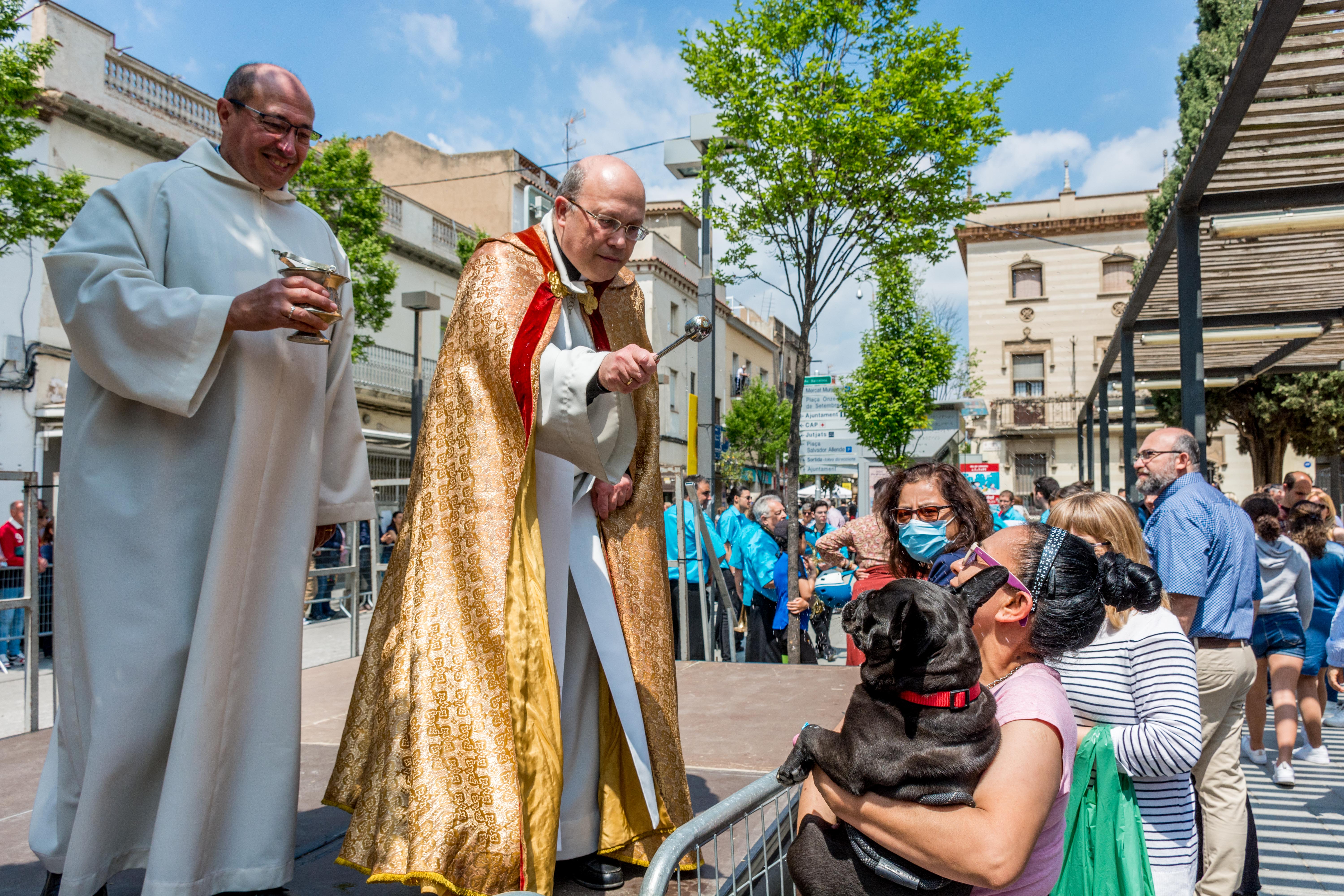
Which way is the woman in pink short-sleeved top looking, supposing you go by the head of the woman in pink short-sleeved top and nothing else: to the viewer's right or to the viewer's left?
to the viewer's left

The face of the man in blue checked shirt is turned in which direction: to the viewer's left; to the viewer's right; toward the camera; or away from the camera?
to the viewer's left

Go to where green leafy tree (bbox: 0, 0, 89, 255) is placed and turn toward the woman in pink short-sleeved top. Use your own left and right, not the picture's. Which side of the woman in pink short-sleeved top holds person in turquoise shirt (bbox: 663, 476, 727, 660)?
left

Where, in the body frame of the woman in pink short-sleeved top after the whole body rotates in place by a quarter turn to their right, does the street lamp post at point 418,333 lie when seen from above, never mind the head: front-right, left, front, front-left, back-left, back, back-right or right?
front-left

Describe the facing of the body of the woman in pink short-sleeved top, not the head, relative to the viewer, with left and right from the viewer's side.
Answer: facing to the left of the viewer

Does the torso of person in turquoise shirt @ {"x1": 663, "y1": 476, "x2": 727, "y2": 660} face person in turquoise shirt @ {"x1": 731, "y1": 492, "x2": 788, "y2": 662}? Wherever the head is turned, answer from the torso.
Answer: yes

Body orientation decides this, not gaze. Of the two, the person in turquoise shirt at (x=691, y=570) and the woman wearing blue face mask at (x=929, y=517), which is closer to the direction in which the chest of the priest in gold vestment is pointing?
the woman wearing blue face mask

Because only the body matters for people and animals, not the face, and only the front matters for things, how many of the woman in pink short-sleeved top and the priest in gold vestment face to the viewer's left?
1

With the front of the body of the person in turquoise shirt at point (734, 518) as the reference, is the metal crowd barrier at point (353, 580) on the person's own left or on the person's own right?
on the person's own right

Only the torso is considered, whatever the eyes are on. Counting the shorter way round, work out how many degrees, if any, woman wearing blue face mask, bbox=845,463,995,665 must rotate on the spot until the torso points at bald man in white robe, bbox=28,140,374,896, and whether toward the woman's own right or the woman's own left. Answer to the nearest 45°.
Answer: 0° — they already face them

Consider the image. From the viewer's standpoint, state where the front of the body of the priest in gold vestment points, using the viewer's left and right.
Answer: facing the viewer and to the right of the viewer
